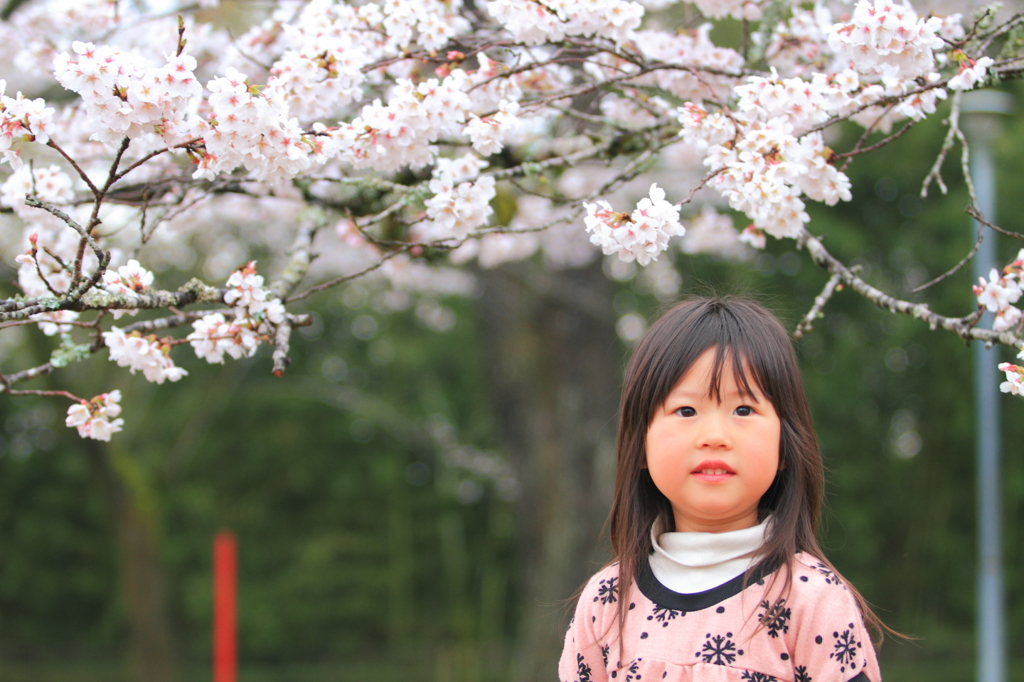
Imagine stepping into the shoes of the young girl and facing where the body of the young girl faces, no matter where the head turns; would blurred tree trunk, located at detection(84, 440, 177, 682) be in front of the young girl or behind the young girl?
behind

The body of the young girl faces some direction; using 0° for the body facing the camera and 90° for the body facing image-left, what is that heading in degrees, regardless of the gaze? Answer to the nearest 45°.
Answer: approximately 0°

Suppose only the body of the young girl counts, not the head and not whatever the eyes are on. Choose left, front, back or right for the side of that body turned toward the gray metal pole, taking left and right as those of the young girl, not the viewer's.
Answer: back
